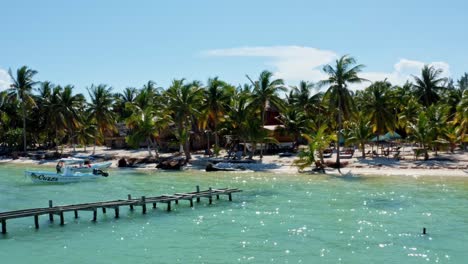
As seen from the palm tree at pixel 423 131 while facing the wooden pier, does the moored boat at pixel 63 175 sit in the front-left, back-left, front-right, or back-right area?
front-right

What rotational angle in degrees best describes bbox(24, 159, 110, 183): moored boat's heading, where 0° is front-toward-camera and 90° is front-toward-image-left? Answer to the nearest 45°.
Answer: approximately 90°

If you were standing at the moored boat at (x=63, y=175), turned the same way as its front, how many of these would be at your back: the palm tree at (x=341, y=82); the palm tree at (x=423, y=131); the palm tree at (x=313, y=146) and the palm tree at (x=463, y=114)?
4

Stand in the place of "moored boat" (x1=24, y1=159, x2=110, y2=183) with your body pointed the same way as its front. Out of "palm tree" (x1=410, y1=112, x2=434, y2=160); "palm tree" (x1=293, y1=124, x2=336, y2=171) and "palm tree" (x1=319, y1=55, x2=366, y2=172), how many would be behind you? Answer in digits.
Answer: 3

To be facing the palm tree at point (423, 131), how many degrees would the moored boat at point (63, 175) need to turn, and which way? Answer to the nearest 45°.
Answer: approximately 180°

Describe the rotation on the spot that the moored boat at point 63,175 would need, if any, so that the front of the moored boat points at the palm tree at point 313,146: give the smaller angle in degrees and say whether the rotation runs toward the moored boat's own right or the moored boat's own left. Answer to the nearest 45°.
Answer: approximately 180°

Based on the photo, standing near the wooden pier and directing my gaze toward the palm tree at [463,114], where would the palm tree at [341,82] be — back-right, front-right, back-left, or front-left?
front-left

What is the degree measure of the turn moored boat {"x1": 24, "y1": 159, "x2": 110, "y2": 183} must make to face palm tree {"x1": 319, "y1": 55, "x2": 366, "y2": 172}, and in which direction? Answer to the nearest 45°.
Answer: approximately 180°

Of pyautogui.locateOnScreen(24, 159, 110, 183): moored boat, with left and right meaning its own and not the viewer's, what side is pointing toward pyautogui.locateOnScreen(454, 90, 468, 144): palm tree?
back
